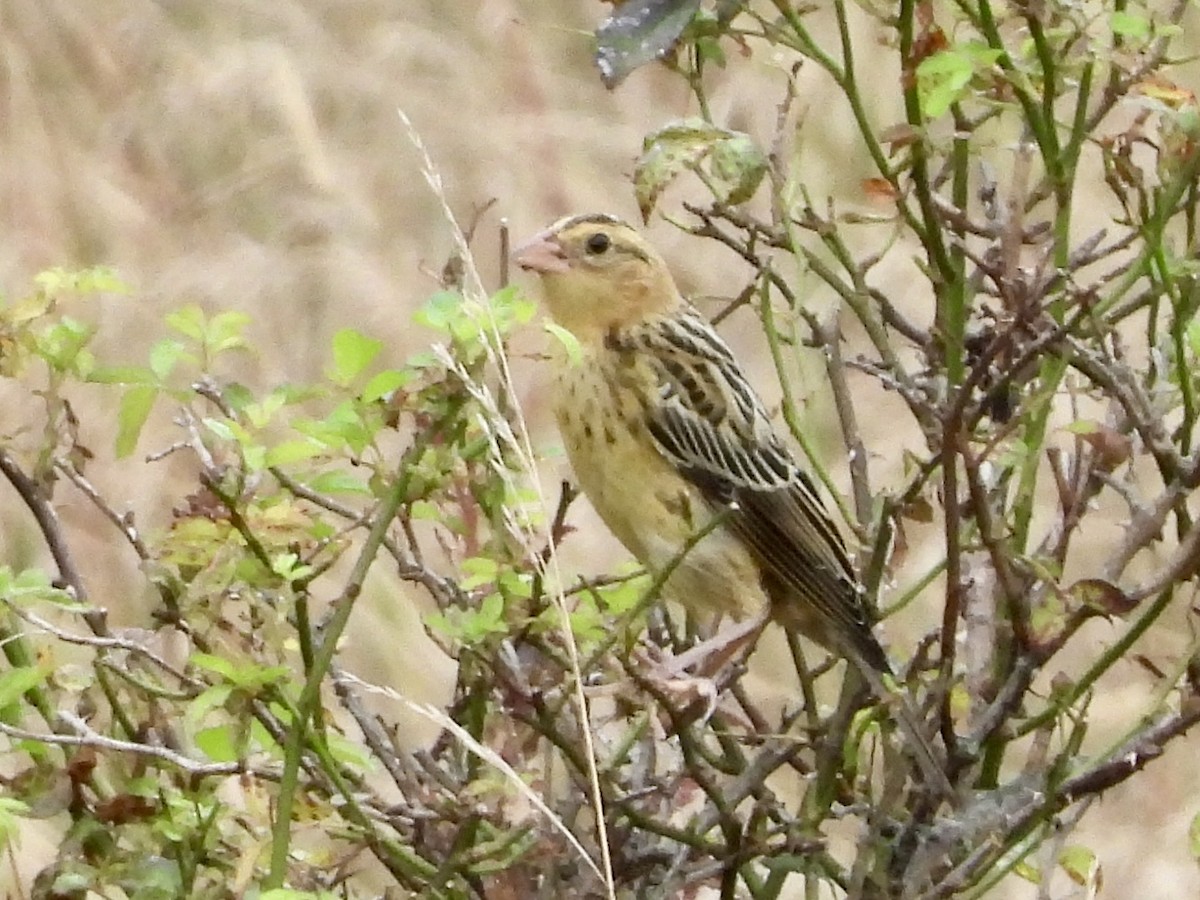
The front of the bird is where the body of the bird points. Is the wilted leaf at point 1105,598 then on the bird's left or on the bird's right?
on the bird's left

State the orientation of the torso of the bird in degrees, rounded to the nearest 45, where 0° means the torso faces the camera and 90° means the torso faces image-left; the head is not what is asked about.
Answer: approximately 90°

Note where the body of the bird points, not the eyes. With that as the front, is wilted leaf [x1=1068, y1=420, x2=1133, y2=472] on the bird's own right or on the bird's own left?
on the bird's own left

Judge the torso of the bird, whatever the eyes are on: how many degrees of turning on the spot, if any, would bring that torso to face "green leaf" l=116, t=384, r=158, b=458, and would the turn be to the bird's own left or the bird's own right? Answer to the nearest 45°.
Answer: approximately 45° to the bird's own left
